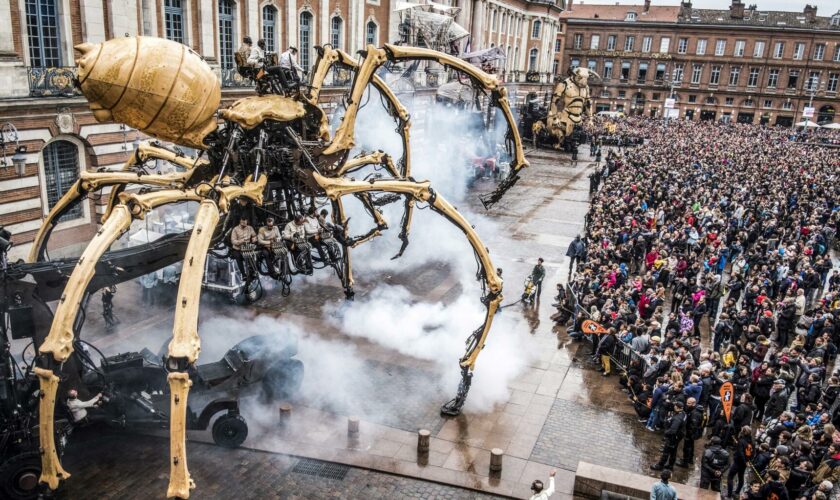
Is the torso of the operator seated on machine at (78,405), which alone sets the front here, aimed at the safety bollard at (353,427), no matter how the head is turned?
yes

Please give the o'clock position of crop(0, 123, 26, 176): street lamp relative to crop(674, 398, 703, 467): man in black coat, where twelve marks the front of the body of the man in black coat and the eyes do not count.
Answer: The street lamp is roughly at 12 o'clock from the man in black coat.

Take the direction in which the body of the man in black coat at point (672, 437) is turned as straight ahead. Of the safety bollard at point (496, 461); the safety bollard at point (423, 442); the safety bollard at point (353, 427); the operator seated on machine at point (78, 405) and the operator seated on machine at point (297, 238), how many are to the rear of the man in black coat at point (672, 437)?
0

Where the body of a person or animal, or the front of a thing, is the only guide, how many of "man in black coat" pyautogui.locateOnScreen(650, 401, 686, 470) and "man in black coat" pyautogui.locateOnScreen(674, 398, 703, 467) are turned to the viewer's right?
0

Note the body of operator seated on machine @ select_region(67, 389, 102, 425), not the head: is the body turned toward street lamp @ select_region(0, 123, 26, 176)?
no

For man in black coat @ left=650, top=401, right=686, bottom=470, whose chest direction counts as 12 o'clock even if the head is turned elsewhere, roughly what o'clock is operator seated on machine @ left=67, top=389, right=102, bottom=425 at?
The operator seated on machine is roughly at 11 o'clock from the man in black coat.

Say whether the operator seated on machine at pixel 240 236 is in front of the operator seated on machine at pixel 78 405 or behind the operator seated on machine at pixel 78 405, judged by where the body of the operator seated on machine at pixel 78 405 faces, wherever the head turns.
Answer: in front

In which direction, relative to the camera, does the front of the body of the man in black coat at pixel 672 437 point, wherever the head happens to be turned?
to the viewer's left

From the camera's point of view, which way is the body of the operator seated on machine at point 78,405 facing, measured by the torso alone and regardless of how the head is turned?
to the viewer's right

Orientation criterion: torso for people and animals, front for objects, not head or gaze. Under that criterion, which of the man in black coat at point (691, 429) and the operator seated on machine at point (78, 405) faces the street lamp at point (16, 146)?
the man in black coat

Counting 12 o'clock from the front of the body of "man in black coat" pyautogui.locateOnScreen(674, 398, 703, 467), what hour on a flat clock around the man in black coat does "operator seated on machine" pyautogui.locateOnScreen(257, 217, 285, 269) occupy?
The operator seated on machine is roughly at 11 o'clock from the man in black coat.

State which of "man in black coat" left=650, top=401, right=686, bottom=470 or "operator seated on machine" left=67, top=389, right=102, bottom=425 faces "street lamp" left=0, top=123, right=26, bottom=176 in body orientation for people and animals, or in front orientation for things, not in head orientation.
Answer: the man in black coat

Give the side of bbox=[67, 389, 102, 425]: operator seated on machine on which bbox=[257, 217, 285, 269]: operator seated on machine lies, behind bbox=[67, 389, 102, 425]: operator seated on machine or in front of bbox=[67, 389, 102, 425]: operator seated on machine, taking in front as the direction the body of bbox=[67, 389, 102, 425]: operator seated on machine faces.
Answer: in front

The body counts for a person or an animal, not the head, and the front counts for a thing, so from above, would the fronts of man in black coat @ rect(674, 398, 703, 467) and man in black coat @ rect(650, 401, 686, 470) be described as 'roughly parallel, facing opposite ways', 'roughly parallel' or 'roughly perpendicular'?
roughly parallel

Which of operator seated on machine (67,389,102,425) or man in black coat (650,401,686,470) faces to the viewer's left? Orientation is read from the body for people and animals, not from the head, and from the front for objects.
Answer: the man in black coat

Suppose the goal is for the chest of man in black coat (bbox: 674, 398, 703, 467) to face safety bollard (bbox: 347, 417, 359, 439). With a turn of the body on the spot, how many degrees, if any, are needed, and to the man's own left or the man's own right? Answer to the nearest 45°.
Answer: approximately 45° to the man's own left

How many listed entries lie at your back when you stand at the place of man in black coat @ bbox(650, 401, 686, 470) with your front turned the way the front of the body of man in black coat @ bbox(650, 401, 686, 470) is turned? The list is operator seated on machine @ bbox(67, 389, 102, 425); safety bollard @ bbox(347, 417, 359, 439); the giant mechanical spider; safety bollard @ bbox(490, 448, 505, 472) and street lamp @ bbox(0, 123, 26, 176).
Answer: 0

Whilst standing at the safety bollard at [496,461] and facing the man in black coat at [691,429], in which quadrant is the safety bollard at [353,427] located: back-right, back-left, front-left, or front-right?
back-left

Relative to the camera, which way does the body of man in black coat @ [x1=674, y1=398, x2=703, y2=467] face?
to the viewer's left

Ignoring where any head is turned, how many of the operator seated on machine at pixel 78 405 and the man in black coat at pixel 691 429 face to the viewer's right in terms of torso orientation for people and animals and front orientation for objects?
1
